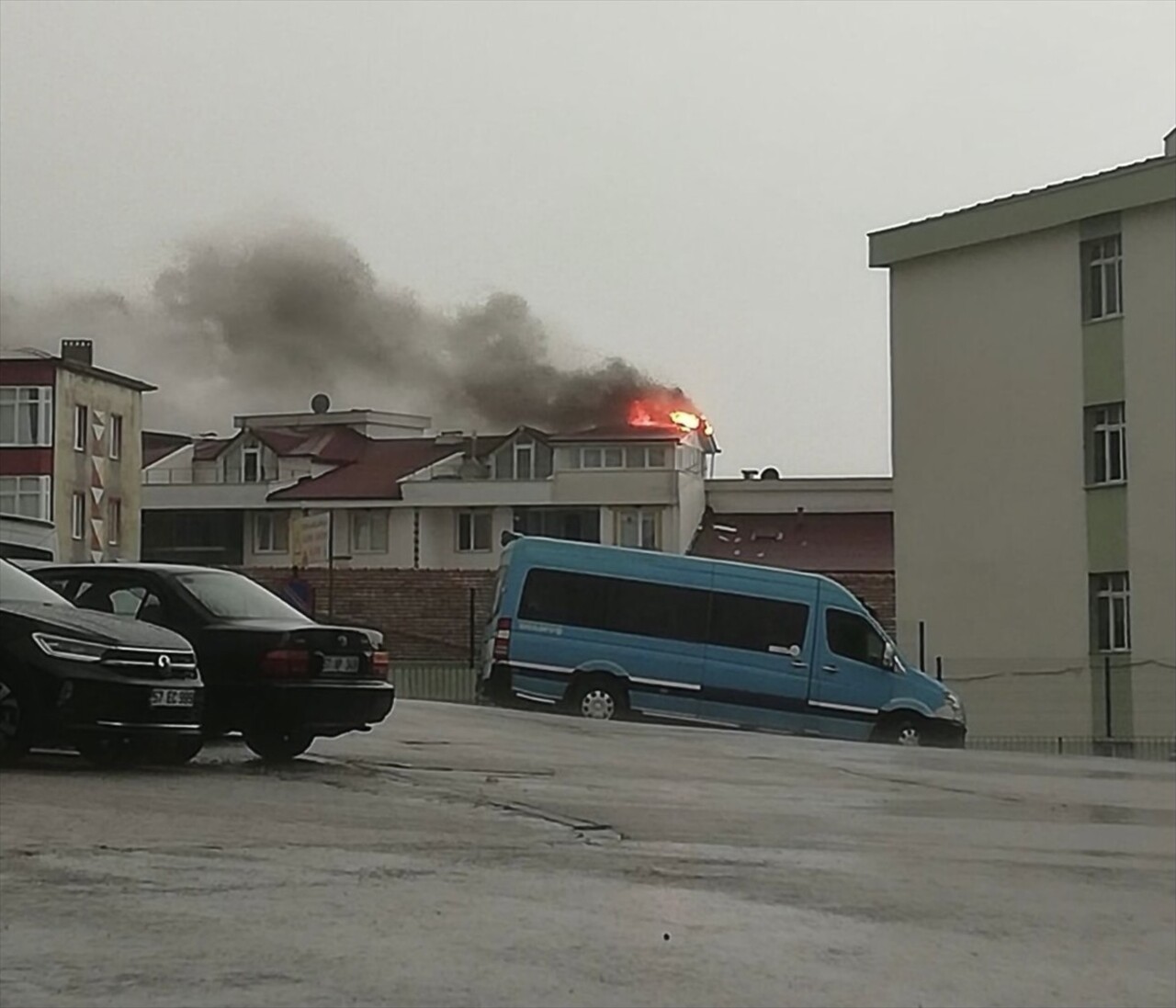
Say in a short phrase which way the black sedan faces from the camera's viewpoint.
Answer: facing away from the viewer and to the left of the viewer

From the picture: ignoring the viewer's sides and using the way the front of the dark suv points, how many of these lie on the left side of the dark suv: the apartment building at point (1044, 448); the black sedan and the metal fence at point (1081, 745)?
3

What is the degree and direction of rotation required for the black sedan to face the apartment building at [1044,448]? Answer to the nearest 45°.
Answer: approximately 90° to its right

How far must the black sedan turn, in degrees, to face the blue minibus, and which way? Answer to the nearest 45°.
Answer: approximately 90° to its right

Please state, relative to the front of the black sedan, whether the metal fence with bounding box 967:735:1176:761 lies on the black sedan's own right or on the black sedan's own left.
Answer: on the black sedan's own right

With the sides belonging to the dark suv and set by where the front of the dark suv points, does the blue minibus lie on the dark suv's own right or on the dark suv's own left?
on the dark suv's own left

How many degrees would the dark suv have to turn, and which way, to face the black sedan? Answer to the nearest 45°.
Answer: approximately 90° to its left

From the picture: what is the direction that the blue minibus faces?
to the viewer's right

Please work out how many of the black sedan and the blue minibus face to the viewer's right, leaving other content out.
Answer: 1

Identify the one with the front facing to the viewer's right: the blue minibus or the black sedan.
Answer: the blue minibus
